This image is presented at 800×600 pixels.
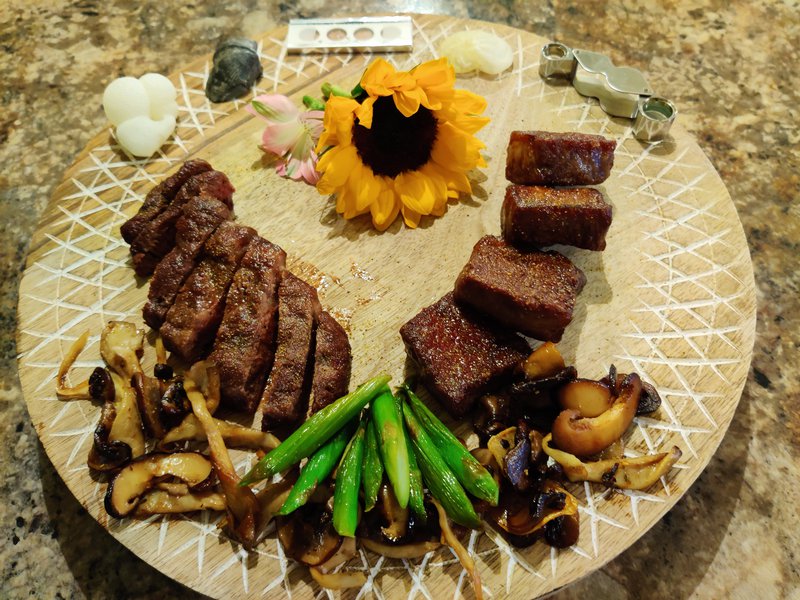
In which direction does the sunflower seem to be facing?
toward the camera

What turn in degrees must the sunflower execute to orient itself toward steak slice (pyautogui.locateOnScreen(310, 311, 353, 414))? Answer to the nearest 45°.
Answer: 0° — it already faces it

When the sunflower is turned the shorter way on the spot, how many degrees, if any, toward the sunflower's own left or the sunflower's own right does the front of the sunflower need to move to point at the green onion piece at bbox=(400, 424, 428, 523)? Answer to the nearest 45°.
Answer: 0° — it already faces it

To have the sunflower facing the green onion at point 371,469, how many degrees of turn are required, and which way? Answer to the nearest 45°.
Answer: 0° — it already faces it

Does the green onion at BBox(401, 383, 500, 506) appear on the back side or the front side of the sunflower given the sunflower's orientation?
on the front side

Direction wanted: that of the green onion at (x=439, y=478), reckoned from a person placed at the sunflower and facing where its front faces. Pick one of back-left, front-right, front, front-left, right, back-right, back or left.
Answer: front

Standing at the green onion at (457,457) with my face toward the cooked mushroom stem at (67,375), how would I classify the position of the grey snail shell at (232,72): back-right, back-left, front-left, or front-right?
front-right

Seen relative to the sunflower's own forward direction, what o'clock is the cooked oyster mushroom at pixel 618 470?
The cooked oyster mushroom is roughly at 11 o'clock from the sunflower.

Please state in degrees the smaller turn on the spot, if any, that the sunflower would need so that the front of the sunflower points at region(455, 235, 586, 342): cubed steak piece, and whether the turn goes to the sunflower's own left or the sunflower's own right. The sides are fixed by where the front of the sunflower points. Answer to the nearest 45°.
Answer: approximately 45° to the sunflower's own left

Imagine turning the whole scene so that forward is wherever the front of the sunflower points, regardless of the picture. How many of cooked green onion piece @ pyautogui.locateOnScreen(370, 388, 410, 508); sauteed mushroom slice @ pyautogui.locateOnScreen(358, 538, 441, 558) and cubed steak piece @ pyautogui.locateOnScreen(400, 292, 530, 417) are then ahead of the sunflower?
3

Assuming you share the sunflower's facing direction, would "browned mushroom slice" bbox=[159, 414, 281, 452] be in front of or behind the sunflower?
in front

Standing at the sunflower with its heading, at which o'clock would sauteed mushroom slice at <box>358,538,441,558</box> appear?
The sauteed mushroom slice is roughly at 12 o'clock from the sunflower.

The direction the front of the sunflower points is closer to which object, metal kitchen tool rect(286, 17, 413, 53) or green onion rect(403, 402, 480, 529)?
the green onion

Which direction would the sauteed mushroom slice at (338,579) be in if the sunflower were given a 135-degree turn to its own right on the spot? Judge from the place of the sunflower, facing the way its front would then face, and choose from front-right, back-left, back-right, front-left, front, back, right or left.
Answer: back-left

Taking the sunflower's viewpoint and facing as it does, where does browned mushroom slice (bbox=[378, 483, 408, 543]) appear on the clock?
The browned mushroom slice is roughly at 12 o'clock from the sunflower.

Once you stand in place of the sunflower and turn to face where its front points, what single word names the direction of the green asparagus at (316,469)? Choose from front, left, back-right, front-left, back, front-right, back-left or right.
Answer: front

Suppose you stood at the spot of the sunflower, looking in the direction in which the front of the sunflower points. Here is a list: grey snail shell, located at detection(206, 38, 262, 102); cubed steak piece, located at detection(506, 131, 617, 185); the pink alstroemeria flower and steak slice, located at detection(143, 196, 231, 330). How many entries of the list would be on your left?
1
